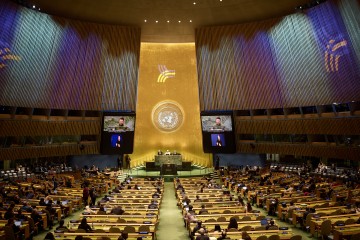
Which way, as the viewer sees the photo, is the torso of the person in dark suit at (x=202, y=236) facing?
away from the camera

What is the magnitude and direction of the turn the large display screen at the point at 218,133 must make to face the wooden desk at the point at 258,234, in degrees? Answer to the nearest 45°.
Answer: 0° — it already faces it

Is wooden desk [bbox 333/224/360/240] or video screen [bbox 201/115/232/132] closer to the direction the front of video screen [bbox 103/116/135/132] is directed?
the wooden desk

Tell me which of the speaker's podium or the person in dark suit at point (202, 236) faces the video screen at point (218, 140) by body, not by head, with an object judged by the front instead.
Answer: the person in dark suit

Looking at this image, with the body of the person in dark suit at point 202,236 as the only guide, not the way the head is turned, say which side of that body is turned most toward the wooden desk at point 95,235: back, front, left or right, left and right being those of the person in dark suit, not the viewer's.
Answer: left

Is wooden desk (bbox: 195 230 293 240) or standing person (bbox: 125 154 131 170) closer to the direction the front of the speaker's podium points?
the wooden desk
